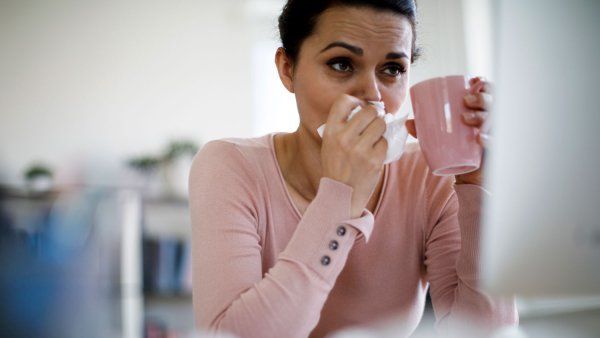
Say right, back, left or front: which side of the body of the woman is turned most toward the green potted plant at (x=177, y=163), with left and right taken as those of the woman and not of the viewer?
back

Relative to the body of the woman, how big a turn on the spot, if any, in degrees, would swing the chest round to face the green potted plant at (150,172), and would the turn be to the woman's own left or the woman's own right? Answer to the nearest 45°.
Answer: approximately 180°

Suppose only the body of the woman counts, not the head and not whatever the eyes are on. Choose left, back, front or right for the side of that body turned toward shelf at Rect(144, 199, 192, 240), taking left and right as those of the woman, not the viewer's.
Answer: back

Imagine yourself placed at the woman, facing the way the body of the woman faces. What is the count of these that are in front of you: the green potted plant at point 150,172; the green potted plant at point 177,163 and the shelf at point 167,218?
0

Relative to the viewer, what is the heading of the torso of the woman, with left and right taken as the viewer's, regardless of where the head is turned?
facing the viewer and to the right of the viewer
